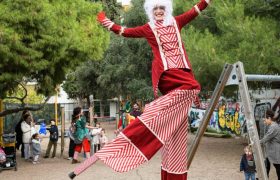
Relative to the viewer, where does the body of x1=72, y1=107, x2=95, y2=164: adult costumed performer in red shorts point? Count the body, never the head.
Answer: to the viewer's right

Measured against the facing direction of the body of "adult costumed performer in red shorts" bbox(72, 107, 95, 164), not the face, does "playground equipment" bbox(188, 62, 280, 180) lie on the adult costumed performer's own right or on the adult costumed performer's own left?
on the adult costumed performer's own right

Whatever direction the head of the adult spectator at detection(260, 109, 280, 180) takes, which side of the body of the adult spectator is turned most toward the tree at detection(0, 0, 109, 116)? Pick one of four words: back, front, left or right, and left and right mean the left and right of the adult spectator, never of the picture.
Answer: front

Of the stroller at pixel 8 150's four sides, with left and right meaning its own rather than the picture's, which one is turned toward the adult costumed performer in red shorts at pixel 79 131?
back

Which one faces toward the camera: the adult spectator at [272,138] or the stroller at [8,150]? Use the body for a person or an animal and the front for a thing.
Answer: the stroller

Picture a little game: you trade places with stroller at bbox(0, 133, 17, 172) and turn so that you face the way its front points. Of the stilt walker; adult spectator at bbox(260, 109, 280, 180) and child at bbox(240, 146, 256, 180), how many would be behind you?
0

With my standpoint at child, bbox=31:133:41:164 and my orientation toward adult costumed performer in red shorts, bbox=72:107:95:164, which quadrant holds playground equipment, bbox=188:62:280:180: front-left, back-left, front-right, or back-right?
front-right

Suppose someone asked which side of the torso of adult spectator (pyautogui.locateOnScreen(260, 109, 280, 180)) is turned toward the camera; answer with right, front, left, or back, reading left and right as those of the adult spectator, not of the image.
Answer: left
